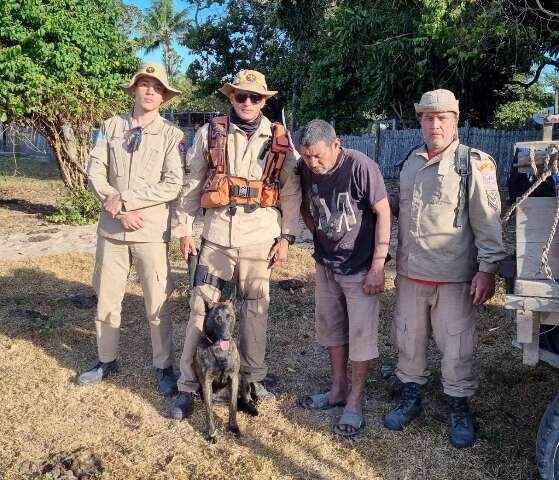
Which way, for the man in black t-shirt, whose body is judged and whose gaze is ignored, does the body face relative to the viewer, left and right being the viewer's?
facing the viewer and to the left of the viewer

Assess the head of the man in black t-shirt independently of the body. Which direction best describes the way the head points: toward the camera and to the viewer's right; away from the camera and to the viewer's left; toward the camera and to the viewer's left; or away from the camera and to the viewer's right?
toward the camera and to the viewer's left

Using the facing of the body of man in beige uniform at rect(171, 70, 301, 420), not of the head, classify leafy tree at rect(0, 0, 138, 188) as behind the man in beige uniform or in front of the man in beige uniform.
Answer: behind

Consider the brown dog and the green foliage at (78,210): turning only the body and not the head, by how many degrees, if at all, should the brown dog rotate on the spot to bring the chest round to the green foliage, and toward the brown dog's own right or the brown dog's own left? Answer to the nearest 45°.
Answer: approximately 180°

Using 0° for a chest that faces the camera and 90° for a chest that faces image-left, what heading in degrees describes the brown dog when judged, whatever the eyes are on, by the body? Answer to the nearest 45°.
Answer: approximately 0°

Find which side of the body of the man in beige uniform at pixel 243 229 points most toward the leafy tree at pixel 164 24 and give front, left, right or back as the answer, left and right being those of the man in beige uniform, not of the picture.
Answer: back

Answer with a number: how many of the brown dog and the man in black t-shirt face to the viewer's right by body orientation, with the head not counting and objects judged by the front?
0

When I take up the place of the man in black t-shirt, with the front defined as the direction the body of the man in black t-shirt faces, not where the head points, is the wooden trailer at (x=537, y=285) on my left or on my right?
on my left

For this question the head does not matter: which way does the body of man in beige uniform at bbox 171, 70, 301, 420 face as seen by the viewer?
toward the camera

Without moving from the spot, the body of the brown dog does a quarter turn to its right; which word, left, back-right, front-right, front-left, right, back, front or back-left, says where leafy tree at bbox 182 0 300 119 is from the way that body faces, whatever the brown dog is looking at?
right

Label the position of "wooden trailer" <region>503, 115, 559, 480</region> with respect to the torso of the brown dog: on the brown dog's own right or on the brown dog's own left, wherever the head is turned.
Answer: on the brown dog's own left
